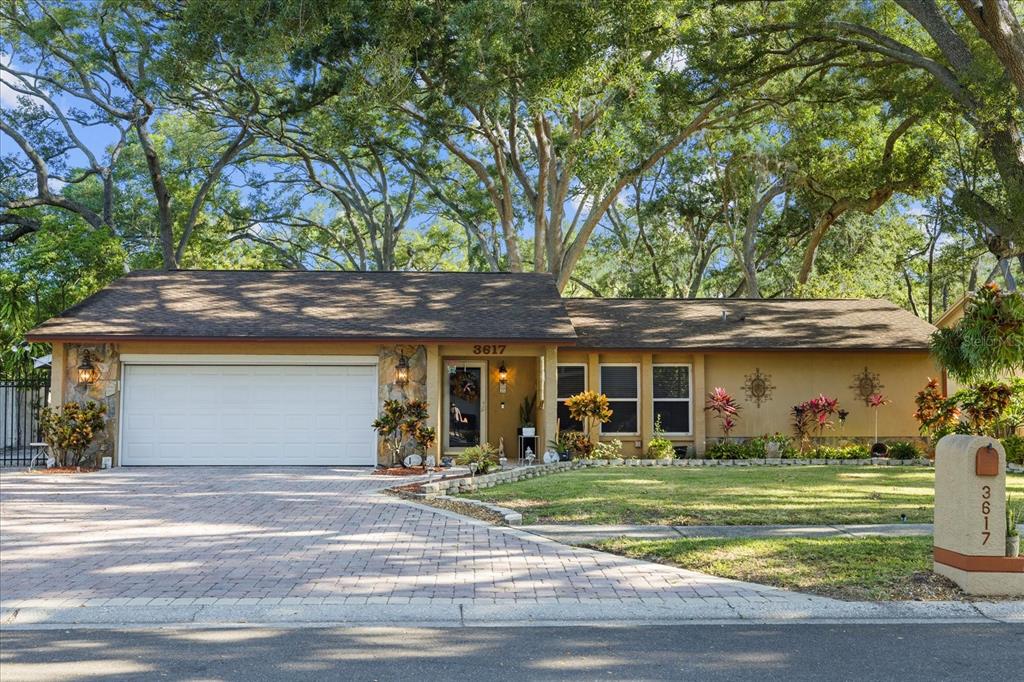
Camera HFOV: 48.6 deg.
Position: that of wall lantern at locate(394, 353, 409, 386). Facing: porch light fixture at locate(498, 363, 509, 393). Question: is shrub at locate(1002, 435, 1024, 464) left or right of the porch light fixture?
right

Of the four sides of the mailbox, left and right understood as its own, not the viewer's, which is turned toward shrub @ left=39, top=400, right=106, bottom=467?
right

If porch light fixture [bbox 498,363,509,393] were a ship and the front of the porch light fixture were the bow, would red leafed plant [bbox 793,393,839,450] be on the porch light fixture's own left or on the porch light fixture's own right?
on the porch light fixture's own left

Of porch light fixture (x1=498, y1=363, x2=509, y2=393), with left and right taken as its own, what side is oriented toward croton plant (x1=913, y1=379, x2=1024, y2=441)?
left

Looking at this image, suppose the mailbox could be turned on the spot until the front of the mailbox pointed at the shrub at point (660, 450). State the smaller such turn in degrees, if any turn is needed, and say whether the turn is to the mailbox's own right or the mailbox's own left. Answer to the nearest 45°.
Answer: approximately 135° to the mailbox's own right

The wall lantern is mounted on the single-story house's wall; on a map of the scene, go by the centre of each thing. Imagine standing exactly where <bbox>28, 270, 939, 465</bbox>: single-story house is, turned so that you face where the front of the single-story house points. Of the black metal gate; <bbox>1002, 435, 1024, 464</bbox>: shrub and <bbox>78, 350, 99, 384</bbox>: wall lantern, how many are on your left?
1

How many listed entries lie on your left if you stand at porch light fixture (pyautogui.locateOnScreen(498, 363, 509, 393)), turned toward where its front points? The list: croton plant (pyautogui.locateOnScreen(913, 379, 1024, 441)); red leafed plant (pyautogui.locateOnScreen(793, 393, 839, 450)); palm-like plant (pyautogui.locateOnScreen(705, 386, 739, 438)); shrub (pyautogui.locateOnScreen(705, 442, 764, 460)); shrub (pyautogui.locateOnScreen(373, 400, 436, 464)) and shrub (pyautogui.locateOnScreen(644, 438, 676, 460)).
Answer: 5

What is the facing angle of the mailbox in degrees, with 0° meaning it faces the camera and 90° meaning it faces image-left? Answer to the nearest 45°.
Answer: approximately 0°

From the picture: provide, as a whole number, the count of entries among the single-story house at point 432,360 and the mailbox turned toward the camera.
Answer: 2

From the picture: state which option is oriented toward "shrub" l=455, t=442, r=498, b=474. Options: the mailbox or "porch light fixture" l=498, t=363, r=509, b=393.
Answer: the porch light fixture

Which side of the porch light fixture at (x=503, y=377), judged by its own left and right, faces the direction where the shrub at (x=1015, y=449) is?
left

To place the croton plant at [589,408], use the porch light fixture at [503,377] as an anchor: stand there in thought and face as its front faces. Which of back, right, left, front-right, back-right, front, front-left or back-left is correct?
front-left

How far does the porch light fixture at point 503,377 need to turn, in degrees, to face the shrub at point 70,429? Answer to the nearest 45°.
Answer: approximately 90° to its right
